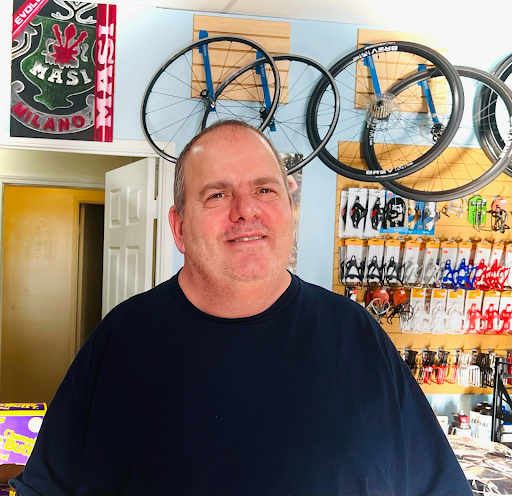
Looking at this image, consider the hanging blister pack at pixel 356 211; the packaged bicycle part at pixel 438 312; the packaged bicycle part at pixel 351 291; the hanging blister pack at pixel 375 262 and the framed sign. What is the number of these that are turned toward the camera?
5

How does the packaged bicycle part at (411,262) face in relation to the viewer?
toward the camera

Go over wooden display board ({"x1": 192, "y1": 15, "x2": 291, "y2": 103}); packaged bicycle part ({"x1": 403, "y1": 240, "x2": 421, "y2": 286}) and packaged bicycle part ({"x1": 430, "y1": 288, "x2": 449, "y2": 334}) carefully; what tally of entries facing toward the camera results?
3

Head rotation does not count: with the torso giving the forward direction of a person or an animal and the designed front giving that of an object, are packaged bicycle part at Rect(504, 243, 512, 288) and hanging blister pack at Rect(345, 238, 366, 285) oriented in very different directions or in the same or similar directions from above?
same or similar directions

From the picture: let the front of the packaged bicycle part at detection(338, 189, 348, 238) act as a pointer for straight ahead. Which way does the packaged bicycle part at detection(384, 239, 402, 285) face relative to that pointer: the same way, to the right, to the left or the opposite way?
the same way

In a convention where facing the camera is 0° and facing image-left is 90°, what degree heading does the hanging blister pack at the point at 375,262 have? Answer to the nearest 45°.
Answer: approximately 0°

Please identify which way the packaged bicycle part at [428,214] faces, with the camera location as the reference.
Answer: facing the viewer

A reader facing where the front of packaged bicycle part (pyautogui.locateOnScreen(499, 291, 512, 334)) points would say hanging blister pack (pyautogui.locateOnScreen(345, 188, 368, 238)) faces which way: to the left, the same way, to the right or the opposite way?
the same way

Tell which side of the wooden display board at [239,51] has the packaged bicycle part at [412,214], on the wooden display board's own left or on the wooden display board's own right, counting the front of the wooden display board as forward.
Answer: on the wooden display board's own left

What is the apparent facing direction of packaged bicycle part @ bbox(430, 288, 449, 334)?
toward the camera

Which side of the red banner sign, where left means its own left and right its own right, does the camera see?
front

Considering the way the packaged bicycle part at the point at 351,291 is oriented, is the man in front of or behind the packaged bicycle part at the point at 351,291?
in front

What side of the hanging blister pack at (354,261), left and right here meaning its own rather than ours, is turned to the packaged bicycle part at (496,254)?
left

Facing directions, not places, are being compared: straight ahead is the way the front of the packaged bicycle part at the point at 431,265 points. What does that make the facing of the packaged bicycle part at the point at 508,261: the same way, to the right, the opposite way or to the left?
the same way

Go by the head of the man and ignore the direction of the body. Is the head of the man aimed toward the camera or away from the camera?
toward the camera

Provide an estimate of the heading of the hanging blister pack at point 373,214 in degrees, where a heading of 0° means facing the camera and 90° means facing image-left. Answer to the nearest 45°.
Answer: approximately 0°
